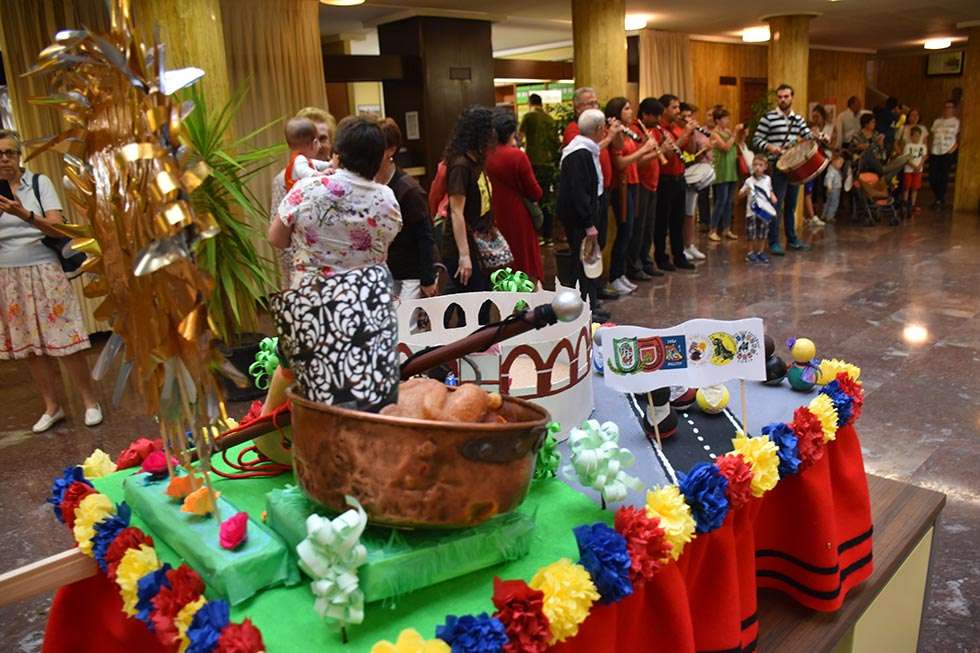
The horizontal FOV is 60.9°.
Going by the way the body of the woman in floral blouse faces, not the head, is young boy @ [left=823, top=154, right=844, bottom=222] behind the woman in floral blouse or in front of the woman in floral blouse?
in front

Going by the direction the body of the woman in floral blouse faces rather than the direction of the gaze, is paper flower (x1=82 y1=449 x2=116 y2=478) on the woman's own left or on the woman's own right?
on the woman's own left

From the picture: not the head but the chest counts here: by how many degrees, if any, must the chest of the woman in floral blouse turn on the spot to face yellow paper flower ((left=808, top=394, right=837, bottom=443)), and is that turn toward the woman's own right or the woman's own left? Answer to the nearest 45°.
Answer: approximately 90° to the woman's own right

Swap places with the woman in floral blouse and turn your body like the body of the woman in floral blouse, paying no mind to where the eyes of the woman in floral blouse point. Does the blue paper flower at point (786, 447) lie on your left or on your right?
on your right

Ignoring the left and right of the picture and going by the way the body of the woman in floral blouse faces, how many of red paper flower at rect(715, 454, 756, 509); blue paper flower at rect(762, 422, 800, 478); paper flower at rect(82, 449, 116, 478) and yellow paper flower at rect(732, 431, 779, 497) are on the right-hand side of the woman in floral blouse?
3

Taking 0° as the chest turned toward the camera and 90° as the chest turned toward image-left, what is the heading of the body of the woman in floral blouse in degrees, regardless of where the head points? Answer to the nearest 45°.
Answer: approximately 180°

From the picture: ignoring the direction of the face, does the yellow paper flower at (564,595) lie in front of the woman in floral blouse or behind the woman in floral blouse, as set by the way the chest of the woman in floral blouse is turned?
behind

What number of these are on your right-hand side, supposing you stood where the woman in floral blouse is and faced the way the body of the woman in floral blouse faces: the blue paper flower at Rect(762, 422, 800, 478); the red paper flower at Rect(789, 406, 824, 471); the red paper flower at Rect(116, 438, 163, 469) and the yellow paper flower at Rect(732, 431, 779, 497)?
3

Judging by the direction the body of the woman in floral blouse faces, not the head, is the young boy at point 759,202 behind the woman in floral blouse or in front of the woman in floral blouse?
in front
